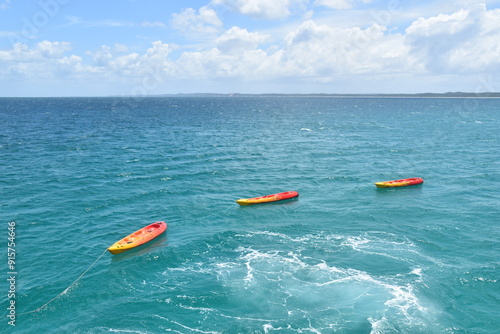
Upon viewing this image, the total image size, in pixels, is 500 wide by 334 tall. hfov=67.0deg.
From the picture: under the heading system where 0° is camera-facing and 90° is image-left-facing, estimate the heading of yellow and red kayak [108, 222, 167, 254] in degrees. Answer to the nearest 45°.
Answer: approximately 45°
